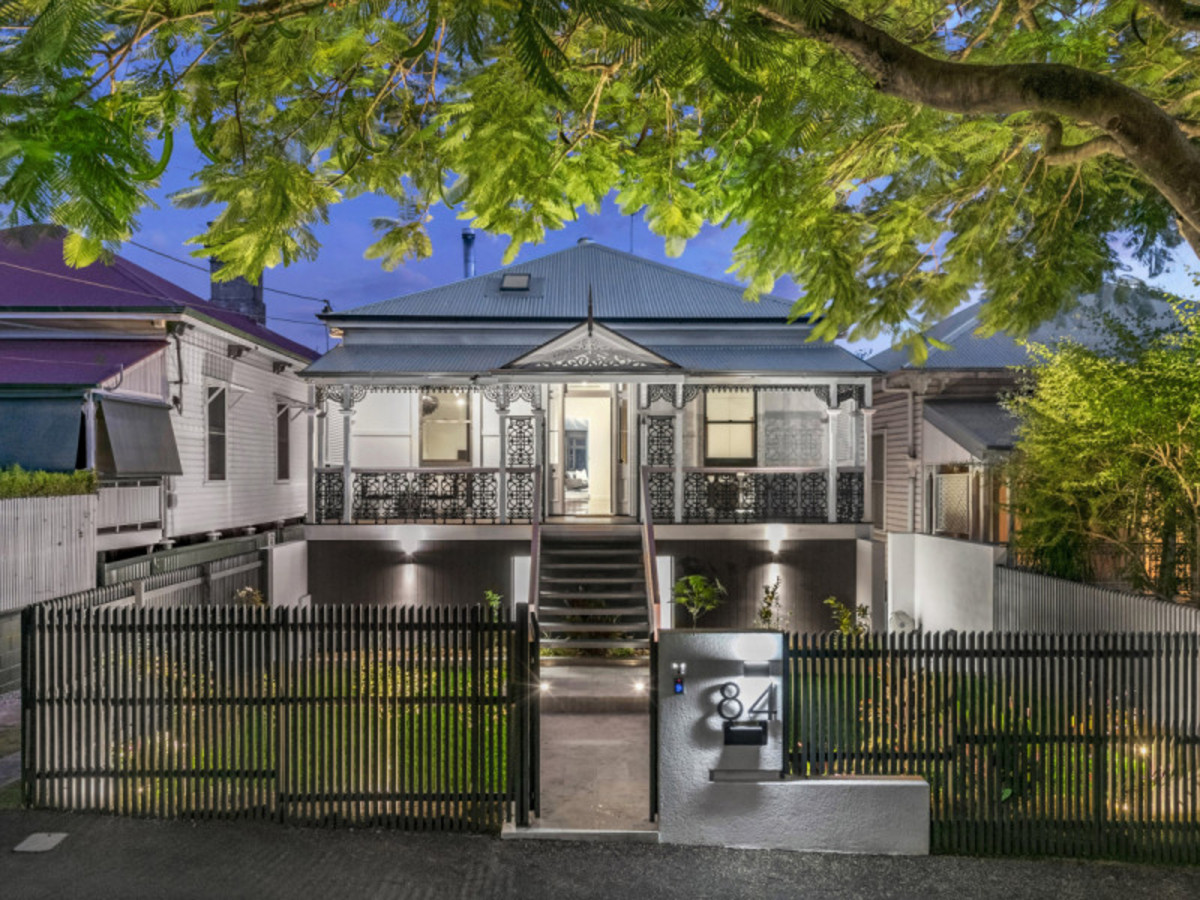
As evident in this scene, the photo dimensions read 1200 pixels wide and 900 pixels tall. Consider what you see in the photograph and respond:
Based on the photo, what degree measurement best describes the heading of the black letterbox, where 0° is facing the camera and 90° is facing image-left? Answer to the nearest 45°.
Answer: approximately 0°

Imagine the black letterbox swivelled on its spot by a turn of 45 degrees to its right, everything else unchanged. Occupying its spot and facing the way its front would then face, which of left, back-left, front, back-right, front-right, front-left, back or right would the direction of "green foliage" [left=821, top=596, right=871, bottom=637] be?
back-right

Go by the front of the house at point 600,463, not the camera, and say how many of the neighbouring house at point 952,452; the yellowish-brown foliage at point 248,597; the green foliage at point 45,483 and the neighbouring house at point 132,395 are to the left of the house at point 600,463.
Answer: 1

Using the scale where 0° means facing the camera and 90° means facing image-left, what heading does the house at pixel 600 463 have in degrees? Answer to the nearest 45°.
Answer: approximately 0°

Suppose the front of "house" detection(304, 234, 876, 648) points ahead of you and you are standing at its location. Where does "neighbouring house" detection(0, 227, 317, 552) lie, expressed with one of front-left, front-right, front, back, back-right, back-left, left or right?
right

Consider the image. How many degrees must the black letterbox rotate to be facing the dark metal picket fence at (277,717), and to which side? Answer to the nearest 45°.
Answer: approximately 90° to its right

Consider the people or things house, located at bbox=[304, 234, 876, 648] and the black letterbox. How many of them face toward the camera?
2

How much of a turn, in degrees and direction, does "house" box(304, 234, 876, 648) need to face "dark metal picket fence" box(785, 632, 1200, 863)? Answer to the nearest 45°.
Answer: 0° — it already faces it

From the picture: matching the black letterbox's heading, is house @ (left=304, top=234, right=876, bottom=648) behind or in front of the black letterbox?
behind

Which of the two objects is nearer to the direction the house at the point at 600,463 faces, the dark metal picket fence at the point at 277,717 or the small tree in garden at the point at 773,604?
the dark metal picket fence

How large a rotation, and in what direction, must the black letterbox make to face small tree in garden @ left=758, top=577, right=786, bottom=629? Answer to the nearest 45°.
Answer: approximately 180°
